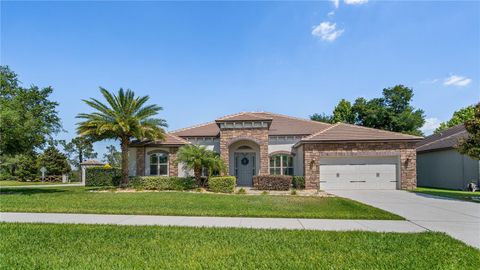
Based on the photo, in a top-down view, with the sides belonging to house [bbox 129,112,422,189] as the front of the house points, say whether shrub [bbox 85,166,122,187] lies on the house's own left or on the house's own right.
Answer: on the house's own right

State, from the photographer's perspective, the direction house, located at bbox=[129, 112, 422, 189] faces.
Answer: facing the viewer

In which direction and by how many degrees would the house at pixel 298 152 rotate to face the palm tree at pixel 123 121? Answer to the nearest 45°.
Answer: approximately 90° to its right

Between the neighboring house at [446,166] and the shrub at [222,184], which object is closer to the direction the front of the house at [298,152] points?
the shrub

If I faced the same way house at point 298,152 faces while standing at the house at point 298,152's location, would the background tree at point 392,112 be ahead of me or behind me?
behind

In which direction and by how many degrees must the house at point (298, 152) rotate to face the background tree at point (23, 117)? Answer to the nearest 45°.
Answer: approximately 90° to its right
